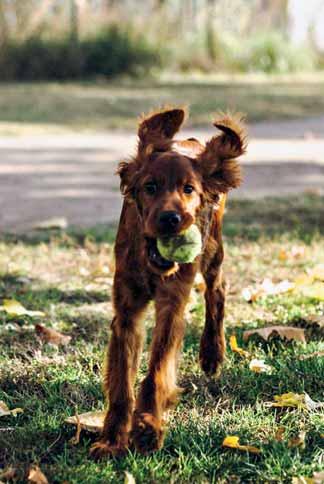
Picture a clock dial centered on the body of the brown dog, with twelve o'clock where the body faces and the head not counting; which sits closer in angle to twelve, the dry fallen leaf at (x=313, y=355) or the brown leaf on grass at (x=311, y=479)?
the brown leaf on grass

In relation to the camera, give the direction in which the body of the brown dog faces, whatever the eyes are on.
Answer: toward the camera

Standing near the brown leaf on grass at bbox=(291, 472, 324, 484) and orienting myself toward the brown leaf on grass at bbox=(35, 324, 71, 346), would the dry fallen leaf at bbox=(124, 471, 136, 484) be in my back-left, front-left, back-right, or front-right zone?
front-left

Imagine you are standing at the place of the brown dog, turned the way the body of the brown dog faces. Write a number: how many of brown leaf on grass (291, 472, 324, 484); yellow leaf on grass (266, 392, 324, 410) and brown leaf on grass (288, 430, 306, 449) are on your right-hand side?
0

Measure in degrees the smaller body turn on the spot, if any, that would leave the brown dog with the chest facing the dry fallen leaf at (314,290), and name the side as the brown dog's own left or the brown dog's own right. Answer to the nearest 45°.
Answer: approximately 135° to the brown dog's own left

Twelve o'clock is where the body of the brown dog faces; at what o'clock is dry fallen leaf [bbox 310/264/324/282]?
The dry fallen leaf is roughly at 7 o'clock from the brown dog.

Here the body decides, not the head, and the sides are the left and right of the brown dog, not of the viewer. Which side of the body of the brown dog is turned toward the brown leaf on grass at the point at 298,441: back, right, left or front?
left

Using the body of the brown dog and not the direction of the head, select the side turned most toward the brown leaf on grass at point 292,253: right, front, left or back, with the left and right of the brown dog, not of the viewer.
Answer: back

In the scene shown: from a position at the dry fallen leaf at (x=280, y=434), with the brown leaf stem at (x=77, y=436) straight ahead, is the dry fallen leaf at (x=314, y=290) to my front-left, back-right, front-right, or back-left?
back-right

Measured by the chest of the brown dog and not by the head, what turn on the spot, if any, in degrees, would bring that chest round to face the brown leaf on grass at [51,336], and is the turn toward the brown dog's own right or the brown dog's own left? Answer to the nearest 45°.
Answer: approximately 135° to the brown dog's own right

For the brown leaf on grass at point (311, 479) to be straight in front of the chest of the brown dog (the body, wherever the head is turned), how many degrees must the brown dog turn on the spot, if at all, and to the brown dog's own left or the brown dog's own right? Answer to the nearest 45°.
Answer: approximately 45° to the brown dog's own left
